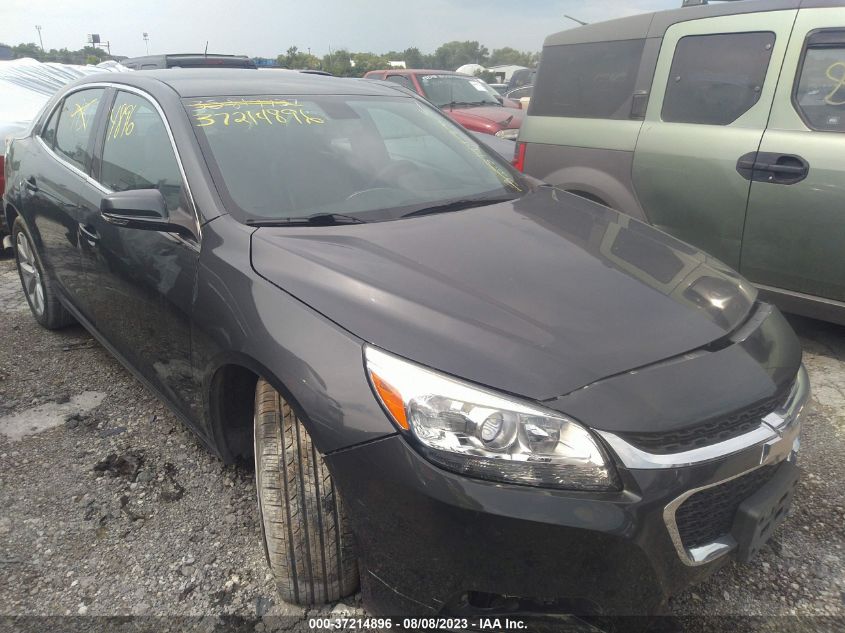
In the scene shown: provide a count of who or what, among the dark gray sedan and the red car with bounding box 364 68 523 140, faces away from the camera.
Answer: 0

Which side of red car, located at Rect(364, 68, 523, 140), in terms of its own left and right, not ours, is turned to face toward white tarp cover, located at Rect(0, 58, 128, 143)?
right

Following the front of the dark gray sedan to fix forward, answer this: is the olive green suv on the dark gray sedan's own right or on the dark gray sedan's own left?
on the dark gray sedan's own left

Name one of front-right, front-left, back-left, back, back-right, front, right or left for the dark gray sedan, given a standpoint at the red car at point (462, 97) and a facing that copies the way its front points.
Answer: front-right

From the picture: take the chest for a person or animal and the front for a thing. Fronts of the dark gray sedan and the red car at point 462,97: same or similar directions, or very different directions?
same or similar directions

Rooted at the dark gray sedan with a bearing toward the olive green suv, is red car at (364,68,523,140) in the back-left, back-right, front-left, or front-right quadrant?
front-left

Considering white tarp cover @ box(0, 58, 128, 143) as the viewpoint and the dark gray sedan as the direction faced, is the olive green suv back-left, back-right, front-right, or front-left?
front-left

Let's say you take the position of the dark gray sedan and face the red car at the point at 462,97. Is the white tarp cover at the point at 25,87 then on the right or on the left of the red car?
left

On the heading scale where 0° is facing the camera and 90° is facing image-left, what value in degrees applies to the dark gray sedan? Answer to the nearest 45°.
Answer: approximately 315°

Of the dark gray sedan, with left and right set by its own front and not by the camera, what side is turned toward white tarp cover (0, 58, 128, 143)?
back

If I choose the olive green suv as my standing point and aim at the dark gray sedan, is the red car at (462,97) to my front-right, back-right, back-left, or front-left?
back-right

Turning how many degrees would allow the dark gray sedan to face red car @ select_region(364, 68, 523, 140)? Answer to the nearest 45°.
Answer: approximately 135° to its left

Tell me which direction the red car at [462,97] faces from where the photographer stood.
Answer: facing the viewer and to the right of the viewer
